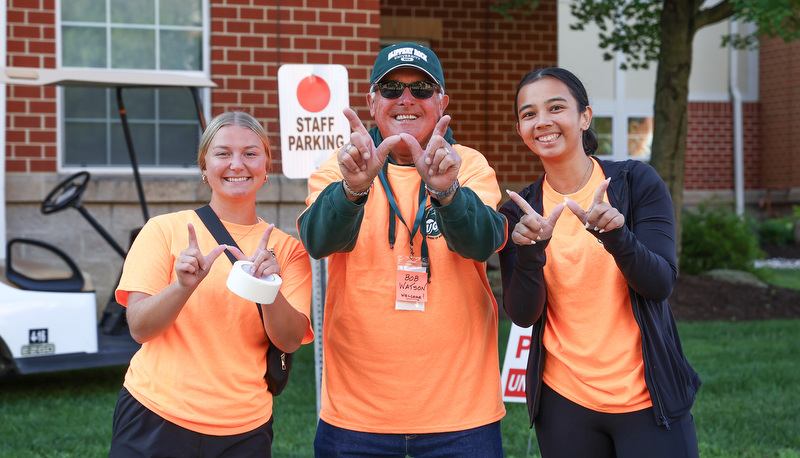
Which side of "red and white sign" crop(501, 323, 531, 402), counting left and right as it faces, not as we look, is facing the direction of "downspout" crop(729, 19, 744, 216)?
back

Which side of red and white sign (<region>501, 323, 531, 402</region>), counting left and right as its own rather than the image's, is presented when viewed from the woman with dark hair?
front

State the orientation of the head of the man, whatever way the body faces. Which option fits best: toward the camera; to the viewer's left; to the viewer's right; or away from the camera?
toward the camera

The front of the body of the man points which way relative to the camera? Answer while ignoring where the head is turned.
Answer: toward the camera

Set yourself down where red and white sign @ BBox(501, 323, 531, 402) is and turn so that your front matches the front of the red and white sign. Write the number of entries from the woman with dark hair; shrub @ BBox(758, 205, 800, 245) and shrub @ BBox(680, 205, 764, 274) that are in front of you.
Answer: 1

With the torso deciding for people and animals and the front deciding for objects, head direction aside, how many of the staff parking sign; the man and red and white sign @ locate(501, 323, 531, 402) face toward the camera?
3

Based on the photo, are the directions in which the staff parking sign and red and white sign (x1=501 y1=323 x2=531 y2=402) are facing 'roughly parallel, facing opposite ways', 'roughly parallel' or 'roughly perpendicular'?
roughly parallel

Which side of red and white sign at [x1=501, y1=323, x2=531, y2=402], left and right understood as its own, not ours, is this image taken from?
front

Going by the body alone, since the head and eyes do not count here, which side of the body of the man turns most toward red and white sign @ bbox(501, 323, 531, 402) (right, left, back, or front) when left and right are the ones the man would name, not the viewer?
back

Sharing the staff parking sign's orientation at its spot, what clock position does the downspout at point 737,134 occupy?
The downspout is roughly at 7 o'clock from the staff parking sign.

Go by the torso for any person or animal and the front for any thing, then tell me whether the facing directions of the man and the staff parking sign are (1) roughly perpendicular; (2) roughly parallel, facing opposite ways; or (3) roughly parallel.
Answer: roughly parallel

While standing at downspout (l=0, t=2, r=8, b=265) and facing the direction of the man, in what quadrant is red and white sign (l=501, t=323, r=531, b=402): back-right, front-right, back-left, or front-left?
front-left
